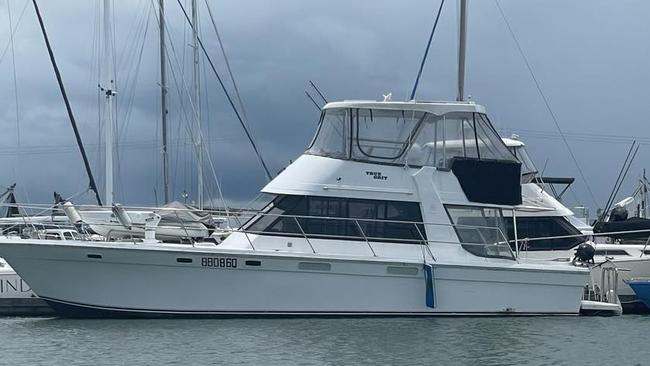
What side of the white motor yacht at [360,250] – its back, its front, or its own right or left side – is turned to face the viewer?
left

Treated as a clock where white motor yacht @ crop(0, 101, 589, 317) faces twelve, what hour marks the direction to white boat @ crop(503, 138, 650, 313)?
The white boat is roughly at 5 o'clock from the white motor yacht.
